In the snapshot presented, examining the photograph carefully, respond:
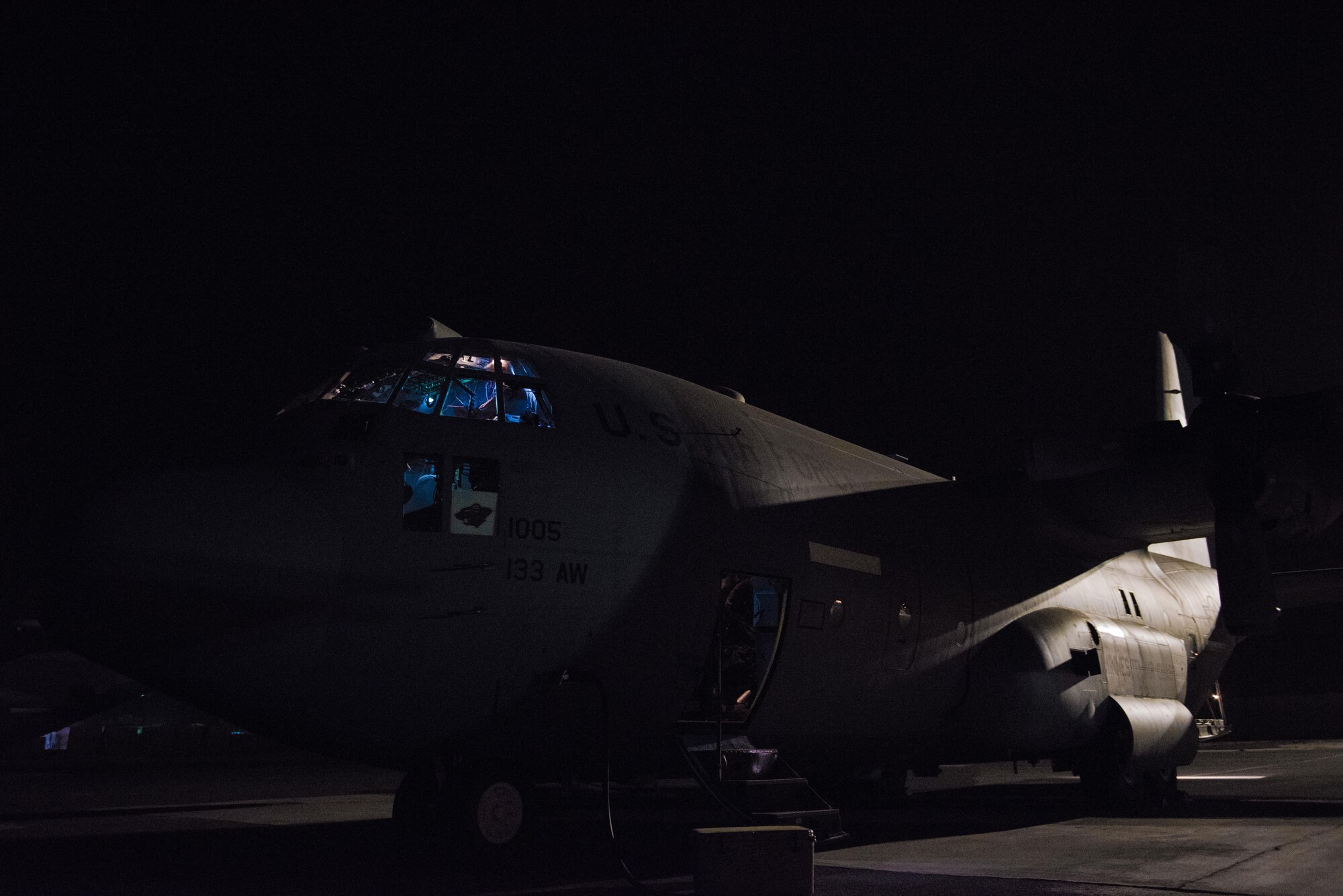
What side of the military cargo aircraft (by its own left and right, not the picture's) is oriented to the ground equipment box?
left

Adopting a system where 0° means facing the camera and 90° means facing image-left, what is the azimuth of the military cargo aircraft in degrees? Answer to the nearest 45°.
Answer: approximately 45°
